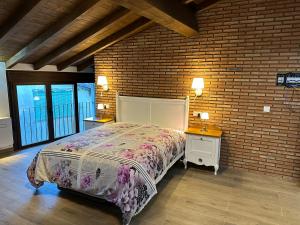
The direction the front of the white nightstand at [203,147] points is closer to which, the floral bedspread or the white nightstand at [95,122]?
the floral bedspread

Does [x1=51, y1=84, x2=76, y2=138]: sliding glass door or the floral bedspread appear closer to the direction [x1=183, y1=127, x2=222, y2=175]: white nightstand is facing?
the floral bedspread

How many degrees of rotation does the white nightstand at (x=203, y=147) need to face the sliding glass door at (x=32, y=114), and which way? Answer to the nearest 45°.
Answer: approximately 45° to its right

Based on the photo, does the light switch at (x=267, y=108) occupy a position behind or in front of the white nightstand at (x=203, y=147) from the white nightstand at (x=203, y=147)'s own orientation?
behind

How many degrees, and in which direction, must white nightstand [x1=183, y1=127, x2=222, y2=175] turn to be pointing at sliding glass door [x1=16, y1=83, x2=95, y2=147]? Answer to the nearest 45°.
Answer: approximately 45° to its right

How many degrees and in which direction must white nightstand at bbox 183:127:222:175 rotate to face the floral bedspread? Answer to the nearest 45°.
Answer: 0° — it already faces it

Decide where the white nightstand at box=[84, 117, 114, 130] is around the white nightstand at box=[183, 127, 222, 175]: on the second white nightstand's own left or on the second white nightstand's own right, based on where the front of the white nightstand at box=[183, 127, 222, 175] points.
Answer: on the second white nightstand's own right

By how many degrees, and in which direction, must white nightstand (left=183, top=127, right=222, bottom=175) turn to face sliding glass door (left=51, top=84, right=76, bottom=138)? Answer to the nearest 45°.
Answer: approximately 45° to its right

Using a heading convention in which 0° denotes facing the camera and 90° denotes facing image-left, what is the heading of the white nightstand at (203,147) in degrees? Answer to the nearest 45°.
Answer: approximately 45°
